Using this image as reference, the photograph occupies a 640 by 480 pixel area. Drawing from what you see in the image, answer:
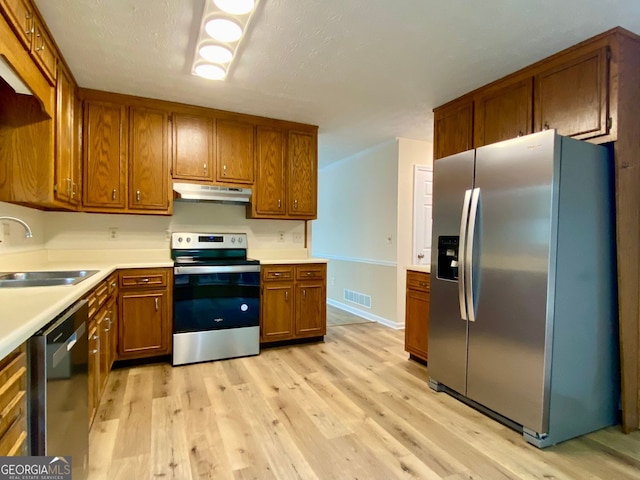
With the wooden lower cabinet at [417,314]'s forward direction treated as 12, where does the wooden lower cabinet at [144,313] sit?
the wooden lower cabinet at [144,313] is roughly at 1 o'clock from the wooden lower cabinet at [417,314].

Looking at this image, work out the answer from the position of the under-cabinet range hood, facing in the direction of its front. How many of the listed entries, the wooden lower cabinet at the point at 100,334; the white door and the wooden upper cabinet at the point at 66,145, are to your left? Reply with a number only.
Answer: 1

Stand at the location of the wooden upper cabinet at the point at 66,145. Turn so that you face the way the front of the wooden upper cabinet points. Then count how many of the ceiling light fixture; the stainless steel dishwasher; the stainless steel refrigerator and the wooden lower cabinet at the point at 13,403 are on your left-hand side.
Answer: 0

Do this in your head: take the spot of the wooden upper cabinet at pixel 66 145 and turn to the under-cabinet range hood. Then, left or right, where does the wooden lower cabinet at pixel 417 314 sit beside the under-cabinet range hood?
right

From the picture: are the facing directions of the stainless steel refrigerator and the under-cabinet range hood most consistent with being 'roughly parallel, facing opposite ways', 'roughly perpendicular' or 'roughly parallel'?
roughly perpendicular

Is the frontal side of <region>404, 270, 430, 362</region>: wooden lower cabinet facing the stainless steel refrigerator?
no

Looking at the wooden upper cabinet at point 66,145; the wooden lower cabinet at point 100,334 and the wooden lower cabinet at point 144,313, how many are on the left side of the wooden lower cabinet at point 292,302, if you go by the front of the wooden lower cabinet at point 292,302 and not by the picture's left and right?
0

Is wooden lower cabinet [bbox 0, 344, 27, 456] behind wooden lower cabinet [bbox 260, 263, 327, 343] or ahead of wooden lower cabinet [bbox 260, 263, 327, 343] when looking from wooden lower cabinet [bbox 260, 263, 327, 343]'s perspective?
ahead

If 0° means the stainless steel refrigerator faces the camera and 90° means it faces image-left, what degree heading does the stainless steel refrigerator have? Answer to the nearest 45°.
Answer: approximately 45°

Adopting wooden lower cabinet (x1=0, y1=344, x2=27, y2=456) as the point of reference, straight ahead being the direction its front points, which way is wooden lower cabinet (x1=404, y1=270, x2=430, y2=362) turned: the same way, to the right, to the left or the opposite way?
the opposite way

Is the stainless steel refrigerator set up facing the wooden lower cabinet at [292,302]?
no

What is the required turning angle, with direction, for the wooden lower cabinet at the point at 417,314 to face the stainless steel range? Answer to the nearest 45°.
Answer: approximately 45° to its right

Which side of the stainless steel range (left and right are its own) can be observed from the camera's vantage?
front

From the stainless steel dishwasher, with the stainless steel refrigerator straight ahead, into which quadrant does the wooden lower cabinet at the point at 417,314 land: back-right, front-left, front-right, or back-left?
front-left

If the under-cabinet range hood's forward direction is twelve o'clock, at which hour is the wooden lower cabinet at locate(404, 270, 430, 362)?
The wooden lower cabinet is roughly at 10 o'clock from the under-cabinet range hood.

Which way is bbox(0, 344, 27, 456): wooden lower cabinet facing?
to the viewer's right

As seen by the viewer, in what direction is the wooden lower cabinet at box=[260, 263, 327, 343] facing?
toward the camera

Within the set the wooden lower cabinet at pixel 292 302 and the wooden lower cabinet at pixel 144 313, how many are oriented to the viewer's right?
0

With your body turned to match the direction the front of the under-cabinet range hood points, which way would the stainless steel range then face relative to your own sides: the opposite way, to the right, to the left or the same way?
the same way

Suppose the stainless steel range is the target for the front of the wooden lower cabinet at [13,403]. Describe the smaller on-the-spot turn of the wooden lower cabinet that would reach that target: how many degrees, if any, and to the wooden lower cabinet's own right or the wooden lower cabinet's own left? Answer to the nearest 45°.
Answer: approximately 45° to the wooden lower cabinet's own left

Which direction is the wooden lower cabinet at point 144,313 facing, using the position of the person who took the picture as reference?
facing the viewer

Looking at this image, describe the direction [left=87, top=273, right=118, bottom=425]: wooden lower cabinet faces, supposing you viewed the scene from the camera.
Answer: facing to the right of the viewer
